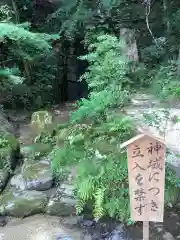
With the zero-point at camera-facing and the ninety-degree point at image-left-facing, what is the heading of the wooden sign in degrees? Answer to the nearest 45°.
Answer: approximately 0°

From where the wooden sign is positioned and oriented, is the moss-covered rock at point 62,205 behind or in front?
behind

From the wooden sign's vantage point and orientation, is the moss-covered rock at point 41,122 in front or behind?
behind

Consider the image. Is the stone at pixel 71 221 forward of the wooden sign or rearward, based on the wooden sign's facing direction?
rearward

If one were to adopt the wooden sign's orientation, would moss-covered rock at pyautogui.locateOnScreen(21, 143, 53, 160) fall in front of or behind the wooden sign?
behind

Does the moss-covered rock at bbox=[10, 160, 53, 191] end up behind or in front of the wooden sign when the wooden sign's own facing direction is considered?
behind

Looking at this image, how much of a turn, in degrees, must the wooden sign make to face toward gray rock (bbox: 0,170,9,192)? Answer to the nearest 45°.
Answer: approximately 135° to its right

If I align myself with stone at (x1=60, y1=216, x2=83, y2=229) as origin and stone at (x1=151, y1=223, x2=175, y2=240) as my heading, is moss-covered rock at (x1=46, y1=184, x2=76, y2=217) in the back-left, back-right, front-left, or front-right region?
back-left

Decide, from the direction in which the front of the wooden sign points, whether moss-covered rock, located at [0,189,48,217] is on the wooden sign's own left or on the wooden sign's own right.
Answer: on the wooden sign's own right
